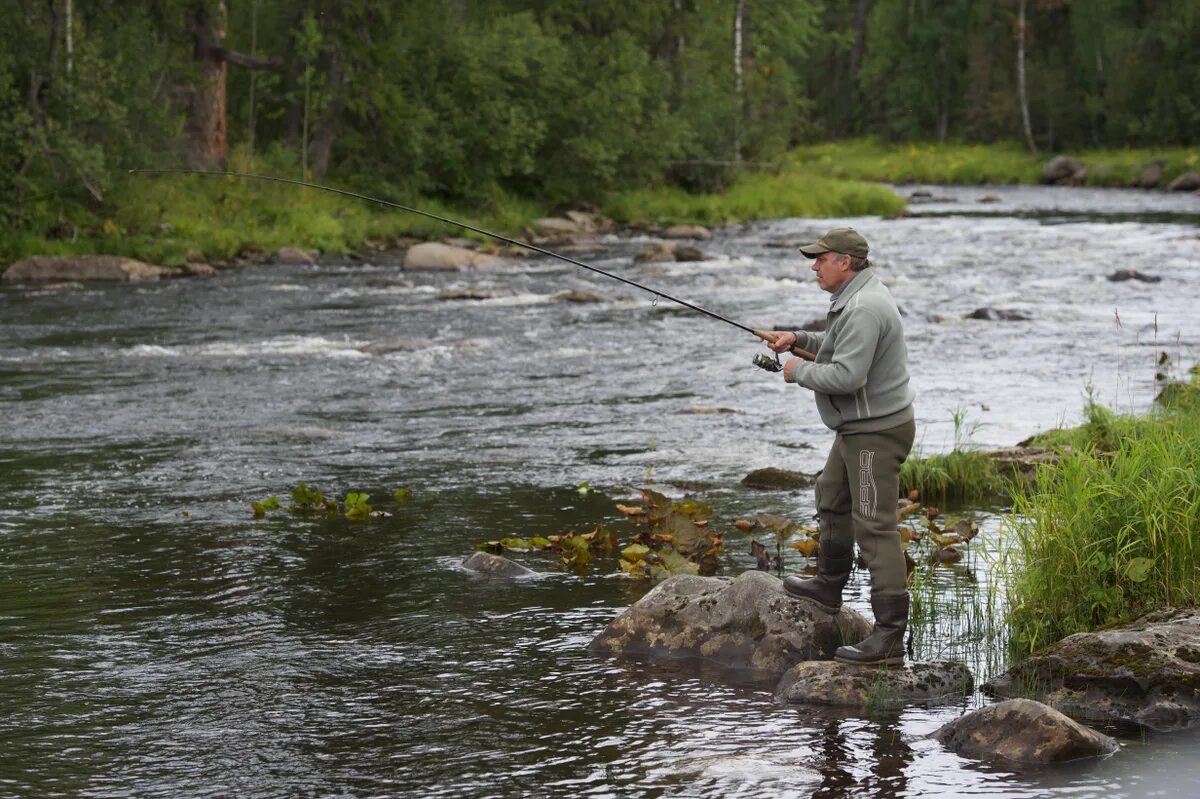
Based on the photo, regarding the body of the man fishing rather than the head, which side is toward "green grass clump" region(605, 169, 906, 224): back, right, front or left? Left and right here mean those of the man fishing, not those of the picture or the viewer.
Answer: right

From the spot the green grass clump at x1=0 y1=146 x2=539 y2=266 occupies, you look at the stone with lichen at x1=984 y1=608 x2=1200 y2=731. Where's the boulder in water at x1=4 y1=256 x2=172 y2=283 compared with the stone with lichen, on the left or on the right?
right

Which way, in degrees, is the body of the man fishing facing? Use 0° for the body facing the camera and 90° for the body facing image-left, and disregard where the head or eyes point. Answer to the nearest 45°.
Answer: approximately 90°

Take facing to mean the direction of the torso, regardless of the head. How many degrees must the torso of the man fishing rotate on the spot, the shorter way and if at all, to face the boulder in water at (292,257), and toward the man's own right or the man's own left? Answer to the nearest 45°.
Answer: approximately 45° to the man's own right

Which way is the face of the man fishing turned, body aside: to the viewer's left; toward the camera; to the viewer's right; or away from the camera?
to the viewer's left

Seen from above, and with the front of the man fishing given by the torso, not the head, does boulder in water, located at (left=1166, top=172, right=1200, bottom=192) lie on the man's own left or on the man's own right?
on the man's own right

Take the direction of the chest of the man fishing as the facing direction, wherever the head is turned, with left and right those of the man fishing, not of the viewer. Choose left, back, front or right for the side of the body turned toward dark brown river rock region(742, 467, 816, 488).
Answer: right

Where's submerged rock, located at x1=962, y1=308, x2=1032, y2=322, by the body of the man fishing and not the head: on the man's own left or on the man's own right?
on the man's own right

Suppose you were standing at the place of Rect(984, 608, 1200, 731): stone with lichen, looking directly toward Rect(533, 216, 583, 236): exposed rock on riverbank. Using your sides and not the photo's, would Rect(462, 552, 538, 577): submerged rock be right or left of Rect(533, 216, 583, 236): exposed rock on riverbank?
left

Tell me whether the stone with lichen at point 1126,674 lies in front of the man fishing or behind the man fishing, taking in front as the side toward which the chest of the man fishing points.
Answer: behind

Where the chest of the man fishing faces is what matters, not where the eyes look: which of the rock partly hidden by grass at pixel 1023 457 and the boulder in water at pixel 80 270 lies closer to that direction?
the boulder in water

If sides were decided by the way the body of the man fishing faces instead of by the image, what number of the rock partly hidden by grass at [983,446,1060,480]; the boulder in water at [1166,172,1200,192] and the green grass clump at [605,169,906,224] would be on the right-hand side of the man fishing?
3

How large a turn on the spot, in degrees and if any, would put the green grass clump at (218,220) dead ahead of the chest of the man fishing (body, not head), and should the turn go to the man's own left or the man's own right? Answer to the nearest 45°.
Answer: approximately 45° to the man's own right
